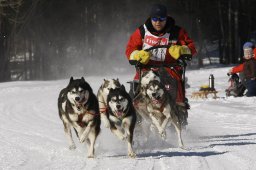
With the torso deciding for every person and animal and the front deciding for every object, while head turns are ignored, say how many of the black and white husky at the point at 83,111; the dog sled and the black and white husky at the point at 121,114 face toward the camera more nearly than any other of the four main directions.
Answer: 3

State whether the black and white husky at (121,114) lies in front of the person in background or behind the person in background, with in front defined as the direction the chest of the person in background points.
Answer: in front

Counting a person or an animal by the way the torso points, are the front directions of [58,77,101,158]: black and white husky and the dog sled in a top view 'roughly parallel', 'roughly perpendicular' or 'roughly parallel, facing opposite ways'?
roughly parallel

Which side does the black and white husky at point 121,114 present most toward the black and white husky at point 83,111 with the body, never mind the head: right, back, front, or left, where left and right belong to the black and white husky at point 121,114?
right

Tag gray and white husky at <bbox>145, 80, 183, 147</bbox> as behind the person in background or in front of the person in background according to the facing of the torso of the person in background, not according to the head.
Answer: in front

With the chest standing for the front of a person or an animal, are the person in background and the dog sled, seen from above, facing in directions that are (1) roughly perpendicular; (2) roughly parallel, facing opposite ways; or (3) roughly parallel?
roughly parallel

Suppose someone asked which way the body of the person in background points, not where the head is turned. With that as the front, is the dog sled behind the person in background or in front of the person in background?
in front

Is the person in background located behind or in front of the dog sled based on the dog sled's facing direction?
behind

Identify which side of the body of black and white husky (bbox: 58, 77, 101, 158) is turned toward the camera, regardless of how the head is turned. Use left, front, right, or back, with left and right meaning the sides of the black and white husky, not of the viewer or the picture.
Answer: front

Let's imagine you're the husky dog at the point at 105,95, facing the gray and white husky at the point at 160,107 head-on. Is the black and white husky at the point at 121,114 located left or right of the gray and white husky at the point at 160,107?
right

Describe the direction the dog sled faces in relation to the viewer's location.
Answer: facing the viewer

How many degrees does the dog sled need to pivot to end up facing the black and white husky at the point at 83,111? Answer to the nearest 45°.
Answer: approximately 45° to its right
